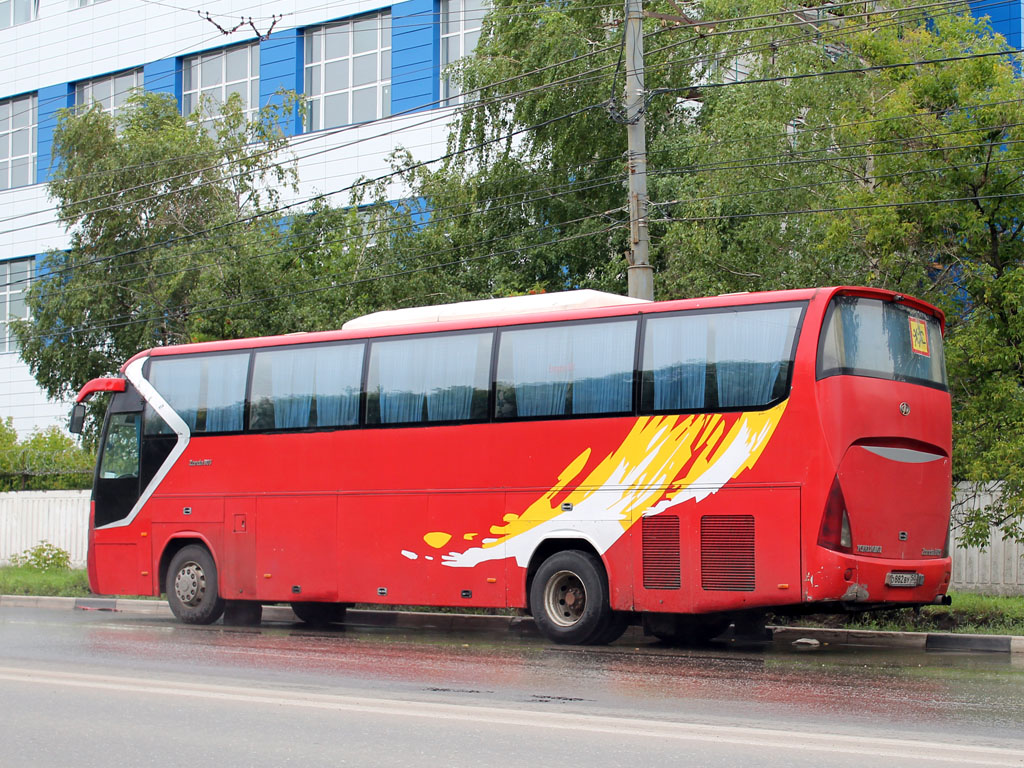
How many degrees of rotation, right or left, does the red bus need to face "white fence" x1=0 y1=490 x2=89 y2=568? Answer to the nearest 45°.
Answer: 0° — it already faces it

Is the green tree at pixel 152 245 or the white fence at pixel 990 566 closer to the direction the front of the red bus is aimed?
the green tree

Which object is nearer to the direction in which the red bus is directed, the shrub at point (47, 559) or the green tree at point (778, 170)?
the shrub

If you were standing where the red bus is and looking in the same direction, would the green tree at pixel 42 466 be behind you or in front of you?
in front

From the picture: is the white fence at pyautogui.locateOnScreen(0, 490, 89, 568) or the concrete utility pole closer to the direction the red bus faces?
the white fence

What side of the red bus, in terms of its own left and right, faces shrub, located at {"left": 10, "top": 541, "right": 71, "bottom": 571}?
front

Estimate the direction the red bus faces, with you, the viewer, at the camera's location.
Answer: facing away from the viewer and to the left of the viewer

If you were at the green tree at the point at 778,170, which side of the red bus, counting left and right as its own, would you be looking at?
right

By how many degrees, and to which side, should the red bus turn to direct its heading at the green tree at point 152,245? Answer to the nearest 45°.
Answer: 0° — it already faces it

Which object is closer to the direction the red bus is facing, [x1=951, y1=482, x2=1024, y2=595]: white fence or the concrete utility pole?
the concrete utility pole

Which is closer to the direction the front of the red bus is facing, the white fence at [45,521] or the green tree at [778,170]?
the white fence

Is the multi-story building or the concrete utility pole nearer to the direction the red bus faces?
the multi-story building

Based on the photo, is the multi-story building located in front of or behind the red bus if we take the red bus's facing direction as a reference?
in front
